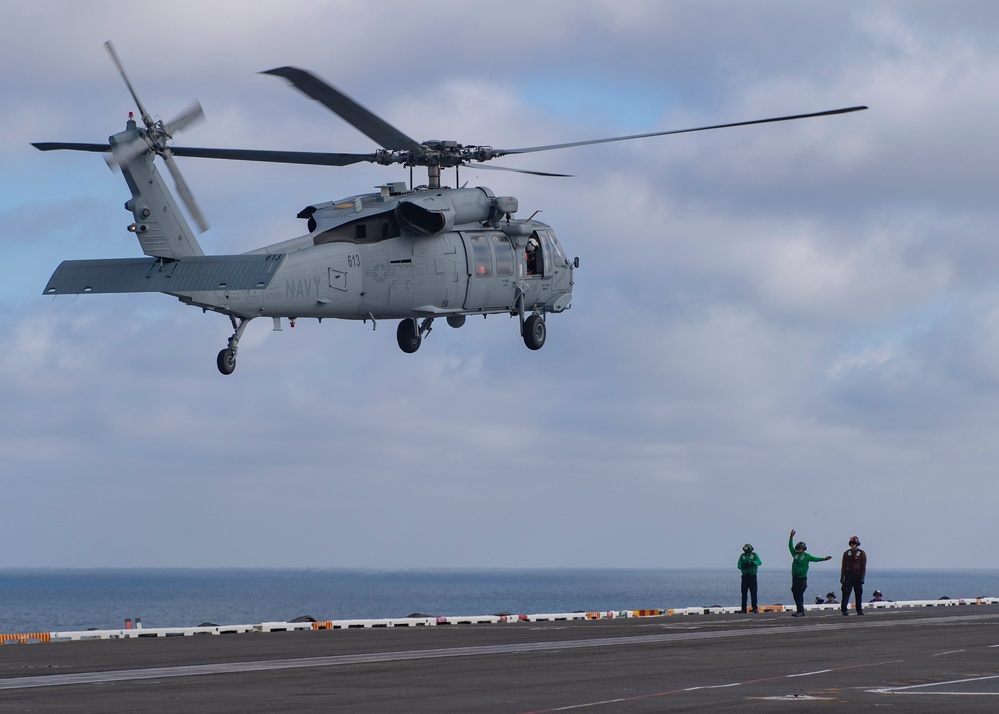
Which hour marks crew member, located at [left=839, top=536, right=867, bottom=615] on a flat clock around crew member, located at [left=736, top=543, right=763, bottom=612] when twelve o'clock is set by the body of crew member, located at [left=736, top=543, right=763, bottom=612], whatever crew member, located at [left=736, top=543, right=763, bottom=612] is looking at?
crew member, located at [left=839, top=536, right=867, bottom=615] is roughly at 10 o'clock from crew member, located at [left=736, top=543, right=763, bottom=612].

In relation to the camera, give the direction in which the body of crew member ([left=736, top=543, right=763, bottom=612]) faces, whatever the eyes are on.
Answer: toward the camera

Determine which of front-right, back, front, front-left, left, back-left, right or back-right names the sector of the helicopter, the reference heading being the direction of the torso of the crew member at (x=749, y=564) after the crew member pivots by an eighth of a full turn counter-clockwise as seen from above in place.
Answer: right

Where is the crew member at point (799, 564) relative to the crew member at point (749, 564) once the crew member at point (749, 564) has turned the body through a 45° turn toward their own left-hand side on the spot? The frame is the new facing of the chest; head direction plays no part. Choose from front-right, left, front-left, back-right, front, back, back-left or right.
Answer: front
